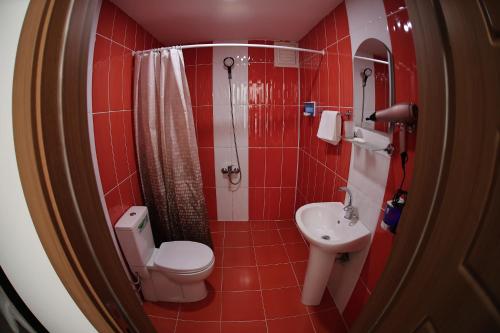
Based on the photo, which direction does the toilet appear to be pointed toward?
to the viewer's right

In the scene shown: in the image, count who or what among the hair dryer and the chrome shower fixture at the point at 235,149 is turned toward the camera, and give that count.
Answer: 1

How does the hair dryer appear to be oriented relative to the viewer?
to the viewer's left

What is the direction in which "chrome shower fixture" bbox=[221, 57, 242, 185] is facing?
toward the camera

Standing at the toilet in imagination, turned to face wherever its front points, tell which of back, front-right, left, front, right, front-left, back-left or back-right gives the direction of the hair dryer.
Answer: front-right

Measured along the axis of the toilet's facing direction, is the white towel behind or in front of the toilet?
in front

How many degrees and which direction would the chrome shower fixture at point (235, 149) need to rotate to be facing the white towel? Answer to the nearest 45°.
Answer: approximately 45° to its left

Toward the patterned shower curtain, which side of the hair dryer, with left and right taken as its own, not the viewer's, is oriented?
front

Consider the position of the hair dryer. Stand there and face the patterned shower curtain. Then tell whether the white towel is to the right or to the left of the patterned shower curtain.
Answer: right

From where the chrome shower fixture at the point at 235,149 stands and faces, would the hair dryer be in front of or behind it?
in front

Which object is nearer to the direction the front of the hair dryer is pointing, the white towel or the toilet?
the toilet

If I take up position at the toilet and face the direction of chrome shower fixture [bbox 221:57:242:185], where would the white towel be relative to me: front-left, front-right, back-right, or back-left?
front-right

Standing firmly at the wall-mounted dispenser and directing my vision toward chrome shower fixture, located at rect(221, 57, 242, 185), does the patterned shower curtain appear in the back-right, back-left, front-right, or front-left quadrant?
front-left

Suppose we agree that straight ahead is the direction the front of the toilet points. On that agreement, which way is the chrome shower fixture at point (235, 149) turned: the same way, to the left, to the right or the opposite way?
to the right

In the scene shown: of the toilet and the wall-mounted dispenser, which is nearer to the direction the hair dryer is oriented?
the toilet
